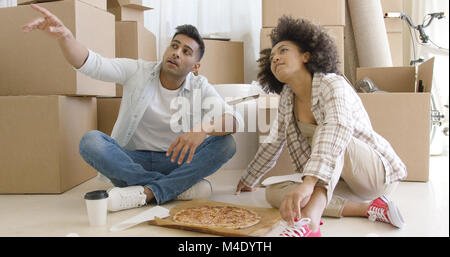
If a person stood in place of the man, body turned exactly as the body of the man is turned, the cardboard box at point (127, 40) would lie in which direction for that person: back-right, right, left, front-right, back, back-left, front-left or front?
back

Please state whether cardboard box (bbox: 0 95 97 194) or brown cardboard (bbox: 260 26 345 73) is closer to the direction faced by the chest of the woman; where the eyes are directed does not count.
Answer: the cardboard box

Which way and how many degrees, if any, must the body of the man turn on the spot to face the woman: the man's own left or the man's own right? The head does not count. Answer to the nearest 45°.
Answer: approximately 45° to the man's own left

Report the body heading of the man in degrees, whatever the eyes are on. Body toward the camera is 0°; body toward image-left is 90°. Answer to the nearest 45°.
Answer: approximately 0°

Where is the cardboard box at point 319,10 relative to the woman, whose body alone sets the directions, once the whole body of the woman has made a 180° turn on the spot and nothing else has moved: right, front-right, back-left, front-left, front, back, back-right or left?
front-left

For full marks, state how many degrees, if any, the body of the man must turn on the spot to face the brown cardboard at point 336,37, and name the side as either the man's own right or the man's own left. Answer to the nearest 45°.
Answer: approximately 135° to the man's own left

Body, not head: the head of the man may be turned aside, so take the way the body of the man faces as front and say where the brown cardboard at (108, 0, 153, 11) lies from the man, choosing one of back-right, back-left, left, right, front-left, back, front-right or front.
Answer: back

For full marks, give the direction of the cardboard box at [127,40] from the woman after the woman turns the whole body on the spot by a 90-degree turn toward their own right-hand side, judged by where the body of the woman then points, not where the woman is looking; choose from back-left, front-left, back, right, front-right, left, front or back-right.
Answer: front
